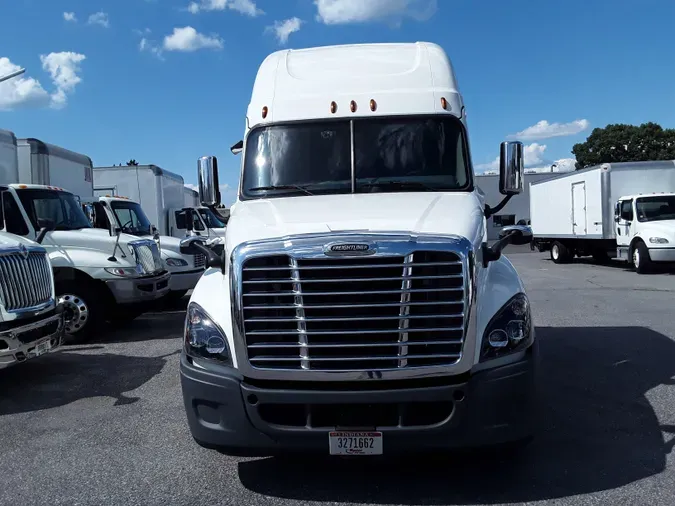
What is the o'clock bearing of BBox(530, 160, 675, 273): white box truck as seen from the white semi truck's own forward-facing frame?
The white box truck is roughly at 7 o'clock from the white semi truck.

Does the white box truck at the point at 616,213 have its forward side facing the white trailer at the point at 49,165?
no

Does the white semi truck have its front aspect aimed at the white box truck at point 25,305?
no

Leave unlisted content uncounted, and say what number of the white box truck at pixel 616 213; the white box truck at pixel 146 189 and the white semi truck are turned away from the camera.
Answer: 0

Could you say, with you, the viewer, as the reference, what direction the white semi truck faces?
facing the viewer

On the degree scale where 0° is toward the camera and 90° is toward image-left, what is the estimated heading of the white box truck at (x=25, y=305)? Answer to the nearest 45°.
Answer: approximately 315°

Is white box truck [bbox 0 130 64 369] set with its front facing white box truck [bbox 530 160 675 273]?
no

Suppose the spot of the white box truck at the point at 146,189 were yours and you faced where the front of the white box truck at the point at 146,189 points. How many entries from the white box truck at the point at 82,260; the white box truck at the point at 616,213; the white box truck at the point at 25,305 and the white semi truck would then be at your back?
0

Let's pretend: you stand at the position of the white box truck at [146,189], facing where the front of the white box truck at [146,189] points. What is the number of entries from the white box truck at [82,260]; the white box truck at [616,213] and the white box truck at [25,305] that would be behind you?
0

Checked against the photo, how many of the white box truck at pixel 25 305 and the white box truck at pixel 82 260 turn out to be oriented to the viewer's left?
0

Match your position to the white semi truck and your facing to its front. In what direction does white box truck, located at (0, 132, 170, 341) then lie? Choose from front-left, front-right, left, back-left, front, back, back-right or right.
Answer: back-right

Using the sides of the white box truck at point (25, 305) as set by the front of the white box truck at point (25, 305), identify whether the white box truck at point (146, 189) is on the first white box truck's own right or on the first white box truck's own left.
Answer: on the first white box truck's own left

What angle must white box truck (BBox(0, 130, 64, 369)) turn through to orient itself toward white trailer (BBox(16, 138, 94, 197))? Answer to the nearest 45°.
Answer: approximately 135° to its left

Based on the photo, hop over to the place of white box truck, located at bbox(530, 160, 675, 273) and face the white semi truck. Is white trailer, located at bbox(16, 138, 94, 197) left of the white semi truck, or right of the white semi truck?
right

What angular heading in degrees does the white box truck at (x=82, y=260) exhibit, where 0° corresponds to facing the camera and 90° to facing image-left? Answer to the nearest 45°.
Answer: approximately 315°
